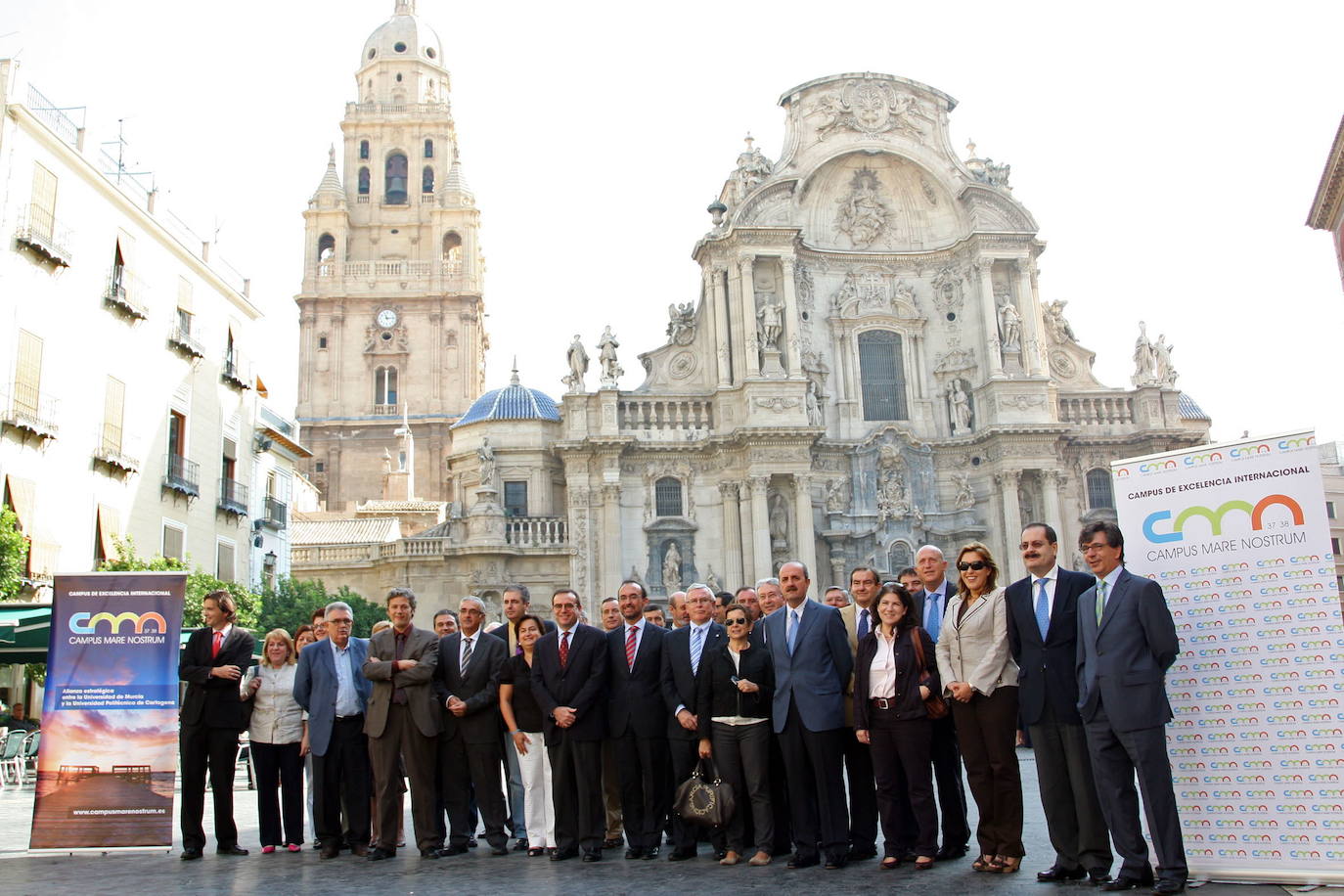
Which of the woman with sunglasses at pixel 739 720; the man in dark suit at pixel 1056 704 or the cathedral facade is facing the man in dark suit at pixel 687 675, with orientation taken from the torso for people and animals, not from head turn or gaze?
the cathedral facade

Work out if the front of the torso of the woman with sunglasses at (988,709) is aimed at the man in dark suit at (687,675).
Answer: no

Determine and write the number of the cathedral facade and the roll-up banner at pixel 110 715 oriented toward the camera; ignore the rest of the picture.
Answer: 2

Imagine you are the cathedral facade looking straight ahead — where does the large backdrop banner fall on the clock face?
The large backdrop banner is roughly at 12 o'clock from the cathedral facade.

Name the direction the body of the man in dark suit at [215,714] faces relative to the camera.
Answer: toward the camera

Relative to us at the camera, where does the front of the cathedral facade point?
facing the viewer

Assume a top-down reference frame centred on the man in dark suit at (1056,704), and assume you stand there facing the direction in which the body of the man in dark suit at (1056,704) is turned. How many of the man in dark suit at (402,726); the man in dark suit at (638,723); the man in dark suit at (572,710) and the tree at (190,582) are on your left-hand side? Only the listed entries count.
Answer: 0

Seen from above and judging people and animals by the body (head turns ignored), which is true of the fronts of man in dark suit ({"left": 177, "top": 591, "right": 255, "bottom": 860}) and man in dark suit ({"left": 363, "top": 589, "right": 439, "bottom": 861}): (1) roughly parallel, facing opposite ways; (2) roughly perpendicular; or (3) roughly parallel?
roughly parallel

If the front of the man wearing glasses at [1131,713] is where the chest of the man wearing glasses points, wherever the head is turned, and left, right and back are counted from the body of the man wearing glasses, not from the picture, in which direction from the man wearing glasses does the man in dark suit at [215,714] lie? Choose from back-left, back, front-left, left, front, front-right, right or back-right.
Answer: front-right

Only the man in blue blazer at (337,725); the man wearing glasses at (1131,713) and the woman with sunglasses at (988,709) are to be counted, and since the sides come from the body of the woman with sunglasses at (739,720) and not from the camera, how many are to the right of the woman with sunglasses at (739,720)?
1

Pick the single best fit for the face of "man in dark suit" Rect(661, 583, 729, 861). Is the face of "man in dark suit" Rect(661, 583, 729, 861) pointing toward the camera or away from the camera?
toward the camera

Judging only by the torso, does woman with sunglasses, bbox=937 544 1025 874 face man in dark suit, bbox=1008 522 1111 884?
no

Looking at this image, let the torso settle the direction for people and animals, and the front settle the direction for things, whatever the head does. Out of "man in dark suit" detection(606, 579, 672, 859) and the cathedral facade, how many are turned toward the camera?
2

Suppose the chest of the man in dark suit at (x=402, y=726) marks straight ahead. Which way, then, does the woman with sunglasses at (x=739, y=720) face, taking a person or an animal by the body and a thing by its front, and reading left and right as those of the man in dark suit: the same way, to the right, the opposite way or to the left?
the same way

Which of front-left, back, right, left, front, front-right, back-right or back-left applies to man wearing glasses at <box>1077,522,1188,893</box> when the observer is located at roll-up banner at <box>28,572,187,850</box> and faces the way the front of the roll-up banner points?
front-left

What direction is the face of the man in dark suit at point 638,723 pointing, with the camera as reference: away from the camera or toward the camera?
toward the camera

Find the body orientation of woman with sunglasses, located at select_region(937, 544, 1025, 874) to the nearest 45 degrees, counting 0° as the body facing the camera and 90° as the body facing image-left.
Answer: approximately 45°

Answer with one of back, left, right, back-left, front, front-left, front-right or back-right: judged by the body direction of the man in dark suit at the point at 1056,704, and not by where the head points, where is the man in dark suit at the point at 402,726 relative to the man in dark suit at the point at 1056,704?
right

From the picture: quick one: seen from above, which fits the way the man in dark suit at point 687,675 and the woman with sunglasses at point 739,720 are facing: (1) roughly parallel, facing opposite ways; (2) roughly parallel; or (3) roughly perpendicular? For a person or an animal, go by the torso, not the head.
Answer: roughly parallel

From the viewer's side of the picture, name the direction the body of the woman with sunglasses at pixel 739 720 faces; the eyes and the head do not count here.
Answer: toward the camera

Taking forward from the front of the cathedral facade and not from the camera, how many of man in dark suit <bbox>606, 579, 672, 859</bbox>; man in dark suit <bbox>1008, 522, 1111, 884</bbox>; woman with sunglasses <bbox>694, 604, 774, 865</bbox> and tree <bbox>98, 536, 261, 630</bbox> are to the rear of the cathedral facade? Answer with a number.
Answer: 0

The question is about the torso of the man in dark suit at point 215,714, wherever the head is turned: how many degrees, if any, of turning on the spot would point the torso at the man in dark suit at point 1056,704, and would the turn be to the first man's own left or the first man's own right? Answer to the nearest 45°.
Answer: approximately 45° to the first man's own left

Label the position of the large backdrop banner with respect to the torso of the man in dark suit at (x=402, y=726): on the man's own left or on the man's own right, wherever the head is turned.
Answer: on the man's own left
